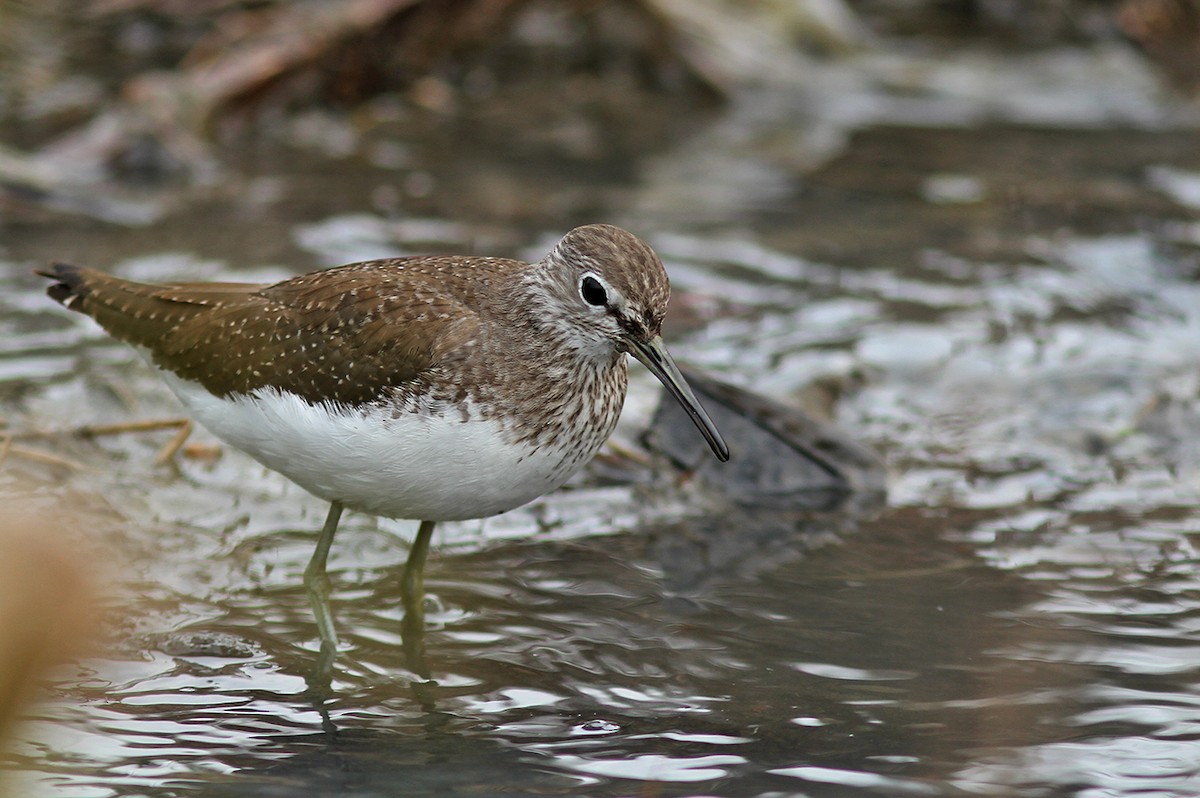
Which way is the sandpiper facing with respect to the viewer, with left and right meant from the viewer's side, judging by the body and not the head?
facing to the right of the viewer

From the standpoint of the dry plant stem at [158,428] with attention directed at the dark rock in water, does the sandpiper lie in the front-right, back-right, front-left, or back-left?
front-right

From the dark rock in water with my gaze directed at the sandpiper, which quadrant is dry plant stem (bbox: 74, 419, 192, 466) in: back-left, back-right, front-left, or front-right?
front-right

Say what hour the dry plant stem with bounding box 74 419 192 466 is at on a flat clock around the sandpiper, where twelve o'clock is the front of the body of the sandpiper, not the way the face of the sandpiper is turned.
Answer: The dry plant stem is roughly at 8 o'clock from the sandpiper.

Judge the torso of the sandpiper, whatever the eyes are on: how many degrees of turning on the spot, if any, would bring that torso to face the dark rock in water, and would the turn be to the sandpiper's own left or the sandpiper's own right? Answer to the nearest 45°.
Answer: approximately 45° to the sandpiper's own left

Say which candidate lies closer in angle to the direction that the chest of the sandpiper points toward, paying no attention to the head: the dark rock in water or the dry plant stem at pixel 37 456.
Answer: the dark rock in water

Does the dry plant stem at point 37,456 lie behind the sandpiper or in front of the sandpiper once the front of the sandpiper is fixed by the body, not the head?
behind

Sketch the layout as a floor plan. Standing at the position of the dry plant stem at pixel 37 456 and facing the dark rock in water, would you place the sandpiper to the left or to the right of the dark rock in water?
right

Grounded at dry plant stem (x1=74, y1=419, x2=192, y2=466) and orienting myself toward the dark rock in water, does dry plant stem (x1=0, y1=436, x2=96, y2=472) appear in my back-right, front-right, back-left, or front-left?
back-right
